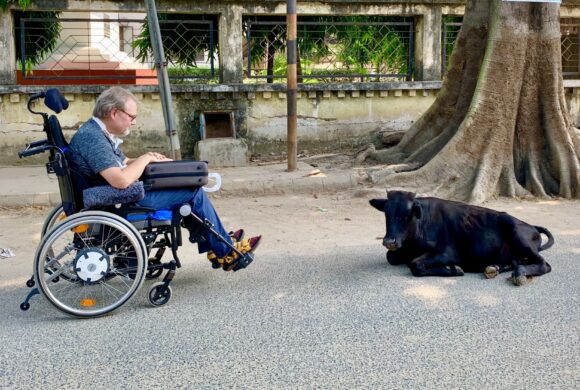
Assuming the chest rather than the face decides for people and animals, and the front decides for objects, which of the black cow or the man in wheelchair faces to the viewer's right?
the man in wheelchair

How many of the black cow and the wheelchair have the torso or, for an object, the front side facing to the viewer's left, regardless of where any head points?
1

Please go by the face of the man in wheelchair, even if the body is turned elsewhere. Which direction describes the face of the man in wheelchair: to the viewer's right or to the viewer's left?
to the viewer's right

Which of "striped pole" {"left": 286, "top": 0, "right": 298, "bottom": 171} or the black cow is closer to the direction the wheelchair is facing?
the black cow

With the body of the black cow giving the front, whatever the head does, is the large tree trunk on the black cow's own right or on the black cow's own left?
on the black cow's own right

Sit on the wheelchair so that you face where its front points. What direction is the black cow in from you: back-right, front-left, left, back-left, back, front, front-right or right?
front

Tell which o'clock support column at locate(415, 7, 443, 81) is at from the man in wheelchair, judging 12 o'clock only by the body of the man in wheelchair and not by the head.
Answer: The support column is roughly at 10 o'clock from the man in wheelchair.

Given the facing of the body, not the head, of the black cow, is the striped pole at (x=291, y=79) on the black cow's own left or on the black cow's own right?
on the black cow's own right

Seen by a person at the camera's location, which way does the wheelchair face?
facing to the right of the viewer

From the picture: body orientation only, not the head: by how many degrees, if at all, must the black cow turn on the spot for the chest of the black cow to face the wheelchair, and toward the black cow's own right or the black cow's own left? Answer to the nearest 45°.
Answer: approximately 45° to the black cow's own left

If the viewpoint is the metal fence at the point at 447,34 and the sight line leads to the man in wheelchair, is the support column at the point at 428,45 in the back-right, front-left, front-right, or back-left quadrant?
front-right

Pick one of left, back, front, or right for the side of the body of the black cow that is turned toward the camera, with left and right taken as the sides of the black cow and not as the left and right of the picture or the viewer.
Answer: left

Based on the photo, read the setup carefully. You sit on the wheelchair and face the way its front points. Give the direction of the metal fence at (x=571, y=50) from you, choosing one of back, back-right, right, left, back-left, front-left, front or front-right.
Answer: front-left

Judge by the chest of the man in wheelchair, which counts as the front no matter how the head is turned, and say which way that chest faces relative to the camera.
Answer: to the viewer's right

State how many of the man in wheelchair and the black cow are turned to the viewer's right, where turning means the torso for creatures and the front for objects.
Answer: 1
